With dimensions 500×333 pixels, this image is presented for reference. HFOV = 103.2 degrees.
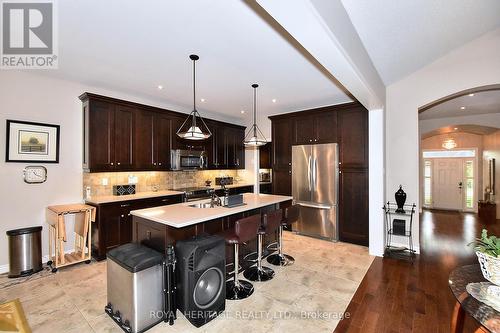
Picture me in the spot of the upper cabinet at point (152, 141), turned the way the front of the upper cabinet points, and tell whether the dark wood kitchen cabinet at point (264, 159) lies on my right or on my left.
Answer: on my left

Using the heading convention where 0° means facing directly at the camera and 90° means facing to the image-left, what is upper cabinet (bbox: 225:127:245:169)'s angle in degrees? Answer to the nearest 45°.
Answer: approximately 315°

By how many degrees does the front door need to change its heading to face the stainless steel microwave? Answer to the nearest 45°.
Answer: approximately 45° to its right

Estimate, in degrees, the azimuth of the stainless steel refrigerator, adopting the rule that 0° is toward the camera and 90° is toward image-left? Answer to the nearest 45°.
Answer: approximately 45°

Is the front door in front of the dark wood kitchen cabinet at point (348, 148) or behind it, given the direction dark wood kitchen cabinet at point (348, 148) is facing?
behind

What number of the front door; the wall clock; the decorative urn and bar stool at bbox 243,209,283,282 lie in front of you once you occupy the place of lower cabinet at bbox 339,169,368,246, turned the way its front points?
2

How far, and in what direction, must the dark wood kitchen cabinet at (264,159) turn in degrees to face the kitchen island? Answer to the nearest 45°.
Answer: approximately 45° to its left

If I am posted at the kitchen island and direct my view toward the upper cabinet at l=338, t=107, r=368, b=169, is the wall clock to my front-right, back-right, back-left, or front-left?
back-left

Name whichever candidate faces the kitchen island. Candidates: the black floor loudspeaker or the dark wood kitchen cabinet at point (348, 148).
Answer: the dark wood kitchen cabinet

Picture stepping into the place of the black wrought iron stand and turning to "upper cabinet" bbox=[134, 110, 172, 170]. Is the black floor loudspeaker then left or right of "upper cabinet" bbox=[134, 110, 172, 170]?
left

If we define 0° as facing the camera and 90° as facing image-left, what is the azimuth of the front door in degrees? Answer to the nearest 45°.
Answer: approximately 0°
